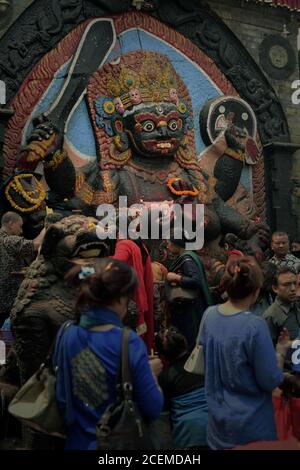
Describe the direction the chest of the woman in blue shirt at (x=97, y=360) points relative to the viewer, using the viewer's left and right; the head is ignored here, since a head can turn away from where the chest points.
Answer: facing away from the viewer and to the right of the viewer

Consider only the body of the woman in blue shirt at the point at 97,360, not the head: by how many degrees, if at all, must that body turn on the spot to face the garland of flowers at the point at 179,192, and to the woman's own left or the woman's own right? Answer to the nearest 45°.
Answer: approximately 45° to the woman's own left

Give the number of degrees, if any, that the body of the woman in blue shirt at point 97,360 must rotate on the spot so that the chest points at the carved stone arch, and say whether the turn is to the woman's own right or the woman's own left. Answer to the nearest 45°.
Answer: approximately 45° to the woman's own left

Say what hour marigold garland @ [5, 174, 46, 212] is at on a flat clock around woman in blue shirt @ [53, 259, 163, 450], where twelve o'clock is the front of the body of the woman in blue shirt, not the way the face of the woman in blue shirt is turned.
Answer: The marigold garland is roughly at 10 o'clock from the woman in blue shirt.

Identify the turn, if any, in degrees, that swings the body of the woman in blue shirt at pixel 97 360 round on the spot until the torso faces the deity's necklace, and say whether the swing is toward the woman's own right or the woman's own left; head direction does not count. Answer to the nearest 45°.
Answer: approximately 45° to the woman's own left
